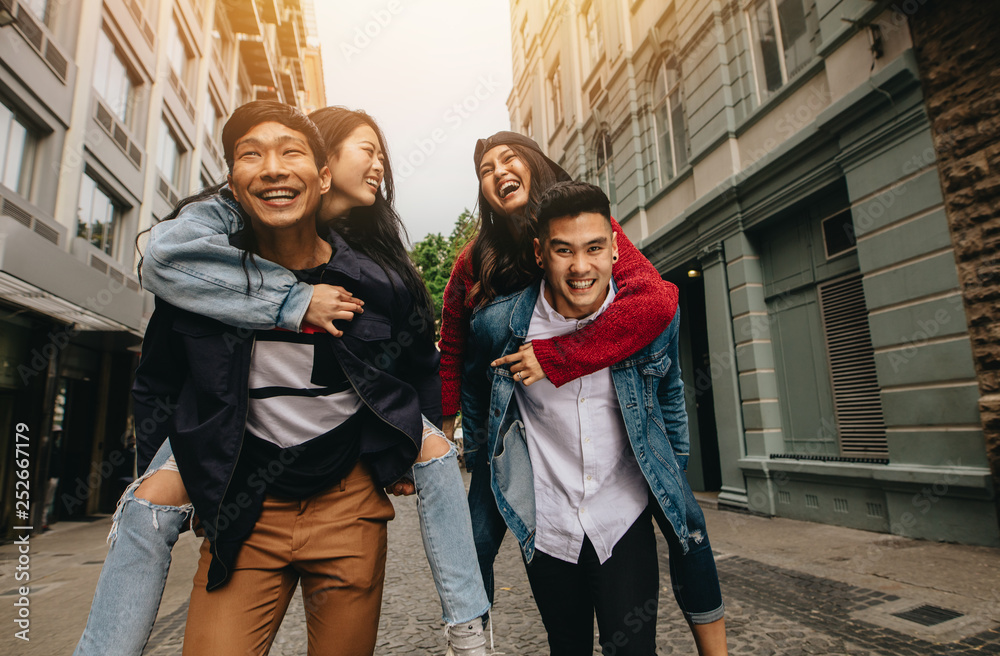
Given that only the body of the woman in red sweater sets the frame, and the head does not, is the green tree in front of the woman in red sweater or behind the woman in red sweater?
behind

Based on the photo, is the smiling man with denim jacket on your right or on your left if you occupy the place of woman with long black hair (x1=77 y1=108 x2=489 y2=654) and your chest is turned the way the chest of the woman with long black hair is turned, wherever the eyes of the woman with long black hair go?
on your left

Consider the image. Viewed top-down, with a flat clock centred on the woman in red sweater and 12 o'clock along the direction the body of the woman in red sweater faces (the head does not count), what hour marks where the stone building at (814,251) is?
The stone building is roughly at 7 o'clock from the woman in red sweater.

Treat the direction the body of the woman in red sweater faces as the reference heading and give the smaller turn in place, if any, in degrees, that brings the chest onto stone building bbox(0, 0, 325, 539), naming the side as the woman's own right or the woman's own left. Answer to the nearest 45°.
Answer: approximately 135° to the woman's own right

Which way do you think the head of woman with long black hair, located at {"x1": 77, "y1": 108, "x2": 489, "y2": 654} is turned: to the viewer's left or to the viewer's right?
to the viewer's right

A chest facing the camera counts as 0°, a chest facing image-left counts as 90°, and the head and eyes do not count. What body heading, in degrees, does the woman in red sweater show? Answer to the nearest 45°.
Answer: approximately 0°

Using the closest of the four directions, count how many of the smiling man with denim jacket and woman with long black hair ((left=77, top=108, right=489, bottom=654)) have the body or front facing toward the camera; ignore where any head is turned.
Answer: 2

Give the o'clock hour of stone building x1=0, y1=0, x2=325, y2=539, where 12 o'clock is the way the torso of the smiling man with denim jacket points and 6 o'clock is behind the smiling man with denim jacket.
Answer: The stone building is roughly at 4 o'clock from the smiling man with denim jacket.

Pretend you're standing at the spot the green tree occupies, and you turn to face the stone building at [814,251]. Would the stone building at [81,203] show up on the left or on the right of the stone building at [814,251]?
right
